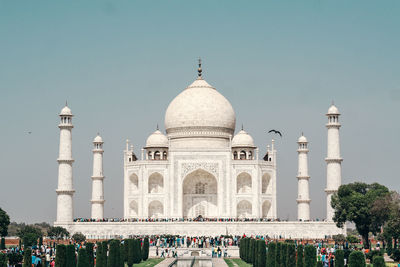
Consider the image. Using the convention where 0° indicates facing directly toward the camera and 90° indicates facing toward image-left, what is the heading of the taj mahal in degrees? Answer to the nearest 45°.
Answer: approximately 0°

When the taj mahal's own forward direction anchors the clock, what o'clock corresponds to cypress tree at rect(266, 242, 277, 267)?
The cypress tree is roughly at 12 o'clock from the taj mahal.

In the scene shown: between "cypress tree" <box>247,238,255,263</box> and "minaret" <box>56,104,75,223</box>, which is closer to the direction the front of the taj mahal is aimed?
the cypress tree

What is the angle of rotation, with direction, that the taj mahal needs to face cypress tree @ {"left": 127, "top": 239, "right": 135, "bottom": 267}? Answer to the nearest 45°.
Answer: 0° — it already faces it

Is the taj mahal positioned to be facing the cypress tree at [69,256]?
yes

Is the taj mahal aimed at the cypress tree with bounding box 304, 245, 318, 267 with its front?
yes

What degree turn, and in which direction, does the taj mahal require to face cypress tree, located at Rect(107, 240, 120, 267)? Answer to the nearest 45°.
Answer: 0° — it already faces it

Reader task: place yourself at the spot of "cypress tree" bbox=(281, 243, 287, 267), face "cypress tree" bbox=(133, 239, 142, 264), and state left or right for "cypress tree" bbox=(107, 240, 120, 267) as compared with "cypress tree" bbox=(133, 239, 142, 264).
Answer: left
